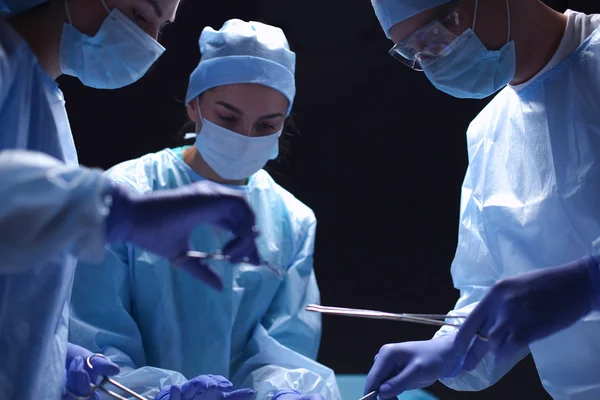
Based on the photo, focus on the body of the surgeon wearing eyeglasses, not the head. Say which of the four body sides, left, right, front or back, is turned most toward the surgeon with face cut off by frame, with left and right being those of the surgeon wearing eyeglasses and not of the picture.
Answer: front

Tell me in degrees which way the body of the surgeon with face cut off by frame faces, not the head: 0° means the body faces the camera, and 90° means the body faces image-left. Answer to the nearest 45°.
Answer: approximately 270°

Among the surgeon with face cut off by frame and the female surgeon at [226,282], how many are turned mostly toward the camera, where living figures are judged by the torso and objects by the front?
1

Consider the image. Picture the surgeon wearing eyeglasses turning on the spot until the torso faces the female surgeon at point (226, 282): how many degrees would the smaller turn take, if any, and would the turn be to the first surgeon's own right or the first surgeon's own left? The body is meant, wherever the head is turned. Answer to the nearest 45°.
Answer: approximately 45° to the first surgeon's own right

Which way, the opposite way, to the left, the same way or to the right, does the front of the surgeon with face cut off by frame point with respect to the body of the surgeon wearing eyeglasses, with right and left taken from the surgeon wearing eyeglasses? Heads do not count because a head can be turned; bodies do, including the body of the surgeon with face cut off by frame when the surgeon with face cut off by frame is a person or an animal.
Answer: the opposite way

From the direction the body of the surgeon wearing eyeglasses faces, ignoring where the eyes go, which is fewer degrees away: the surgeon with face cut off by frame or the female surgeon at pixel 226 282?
the surgeon with face cut off by frame

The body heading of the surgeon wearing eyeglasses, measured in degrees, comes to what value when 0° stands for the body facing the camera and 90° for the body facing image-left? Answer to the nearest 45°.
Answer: approximately 45°

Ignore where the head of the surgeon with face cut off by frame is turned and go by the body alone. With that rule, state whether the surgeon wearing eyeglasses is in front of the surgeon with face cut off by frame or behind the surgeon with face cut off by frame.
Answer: in front
